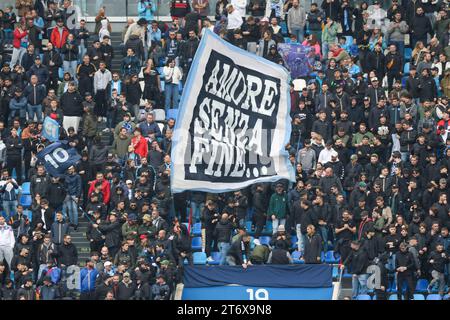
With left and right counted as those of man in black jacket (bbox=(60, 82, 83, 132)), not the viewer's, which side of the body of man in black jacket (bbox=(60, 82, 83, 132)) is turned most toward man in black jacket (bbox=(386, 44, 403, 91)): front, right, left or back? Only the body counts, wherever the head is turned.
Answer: left

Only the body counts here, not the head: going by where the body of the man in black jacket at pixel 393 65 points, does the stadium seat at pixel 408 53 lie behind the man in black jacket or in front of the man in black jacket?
behind

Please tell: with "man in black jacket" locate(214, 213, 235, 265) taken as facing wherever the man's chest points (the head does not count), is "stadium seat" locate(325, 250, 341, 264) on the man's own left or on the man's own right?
on the man's own right

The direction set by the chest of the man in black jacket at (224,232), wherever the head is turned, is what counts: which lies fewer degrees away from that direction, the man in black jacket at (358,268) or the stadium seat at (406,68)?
the stadium seat
